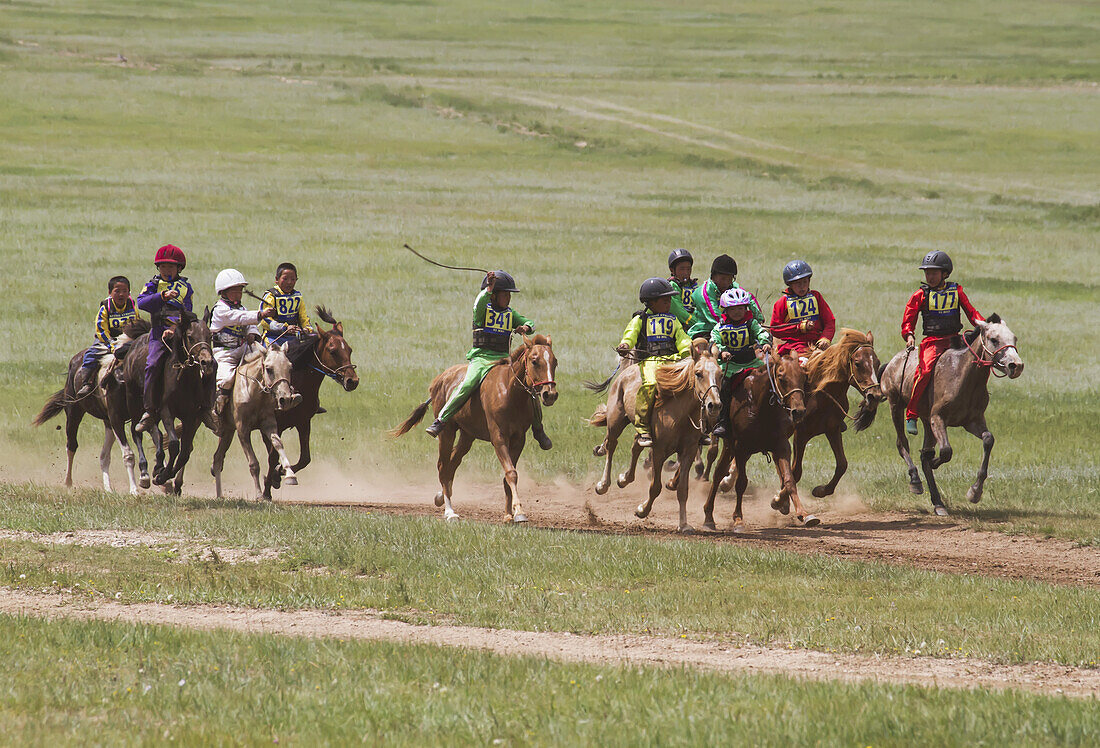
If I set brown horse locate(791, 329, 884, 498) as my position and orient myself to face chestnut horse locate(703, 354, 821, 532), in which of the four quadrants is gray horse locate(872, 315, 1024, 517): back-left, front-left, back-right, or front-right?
back-left

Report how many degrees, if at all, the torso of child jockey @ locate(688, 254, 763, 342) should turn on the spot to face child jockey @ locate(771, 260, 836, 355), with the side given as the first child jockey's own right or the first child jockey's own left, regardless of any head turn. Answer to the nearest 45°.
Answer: approximately 45° to the first child jockey's own left

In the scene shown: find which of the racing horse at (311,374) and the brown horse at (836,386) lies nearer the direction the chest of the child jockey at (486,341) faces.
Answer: the brown horse

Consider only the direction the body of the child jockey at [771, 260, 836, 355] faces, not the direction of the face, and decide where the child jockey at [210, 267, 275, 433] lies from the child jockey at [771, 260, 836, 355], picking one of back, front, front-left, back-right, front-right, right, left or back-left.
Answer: back-right

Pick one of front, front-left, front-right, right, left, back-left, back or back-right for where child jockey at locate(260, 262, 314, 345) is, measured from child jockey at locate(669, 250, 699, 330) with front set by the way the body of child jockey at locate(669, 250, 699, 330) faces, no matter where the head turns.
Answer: back-right

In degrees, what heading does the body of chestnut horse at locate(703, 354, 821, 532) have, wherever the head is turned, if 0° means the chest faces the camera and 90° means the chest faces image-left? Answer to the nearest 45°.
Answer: approximately 315°

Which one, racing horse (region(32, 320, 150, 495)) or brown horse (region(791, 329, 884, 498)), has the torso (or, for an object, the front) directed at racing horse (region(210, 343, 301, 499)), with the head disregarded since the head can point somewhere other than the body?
racing horse (region(32, 320, 150, 495))

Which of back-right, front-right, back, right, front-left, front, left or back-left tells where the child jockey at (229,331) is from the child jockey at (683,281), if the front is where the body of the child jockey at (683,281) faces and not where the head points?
back-right
